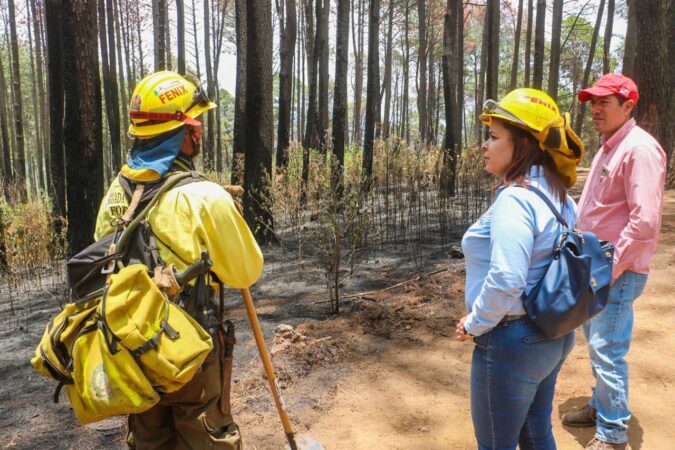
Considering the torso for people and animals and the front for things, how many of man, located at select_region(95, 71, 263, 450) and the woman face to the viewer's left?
1

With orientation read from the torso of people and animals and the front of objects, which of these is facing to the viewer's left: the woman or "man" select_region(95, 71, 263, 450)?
the woman

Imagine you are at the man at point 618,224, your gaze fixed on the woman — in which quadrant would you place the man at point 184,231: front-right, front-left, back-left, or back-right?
front-right

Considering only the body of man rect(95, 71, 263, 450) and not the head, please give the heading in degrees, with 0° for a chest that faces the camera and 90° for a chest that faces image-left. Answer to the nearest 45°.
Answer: approximately 225°

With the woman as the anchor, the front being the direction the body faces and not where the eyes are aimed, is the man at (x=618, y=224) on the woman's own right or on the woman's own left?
on the woman's own right

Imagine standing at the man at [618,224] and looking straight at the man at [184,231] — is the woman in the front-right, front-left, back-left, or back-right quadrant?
front-left

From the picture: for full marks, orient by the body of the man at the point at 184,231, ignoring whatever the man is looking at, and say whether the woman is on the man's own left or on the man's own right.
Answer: on the man's own right

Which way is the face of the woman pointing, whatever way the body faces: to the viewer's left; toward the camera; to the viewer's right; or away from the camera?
to the viewer's left

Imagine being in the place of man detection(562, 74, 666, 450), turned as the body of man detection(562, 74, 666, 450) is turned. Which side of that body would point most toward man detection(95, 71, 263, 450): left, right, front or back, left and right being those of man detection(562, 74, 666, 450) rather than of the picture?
front

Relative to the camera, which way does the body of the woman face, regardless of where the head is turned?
to the viewer's left

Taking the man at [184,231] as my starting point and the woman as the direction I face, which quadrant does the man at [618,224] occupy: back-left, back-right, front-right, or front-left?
front-left
